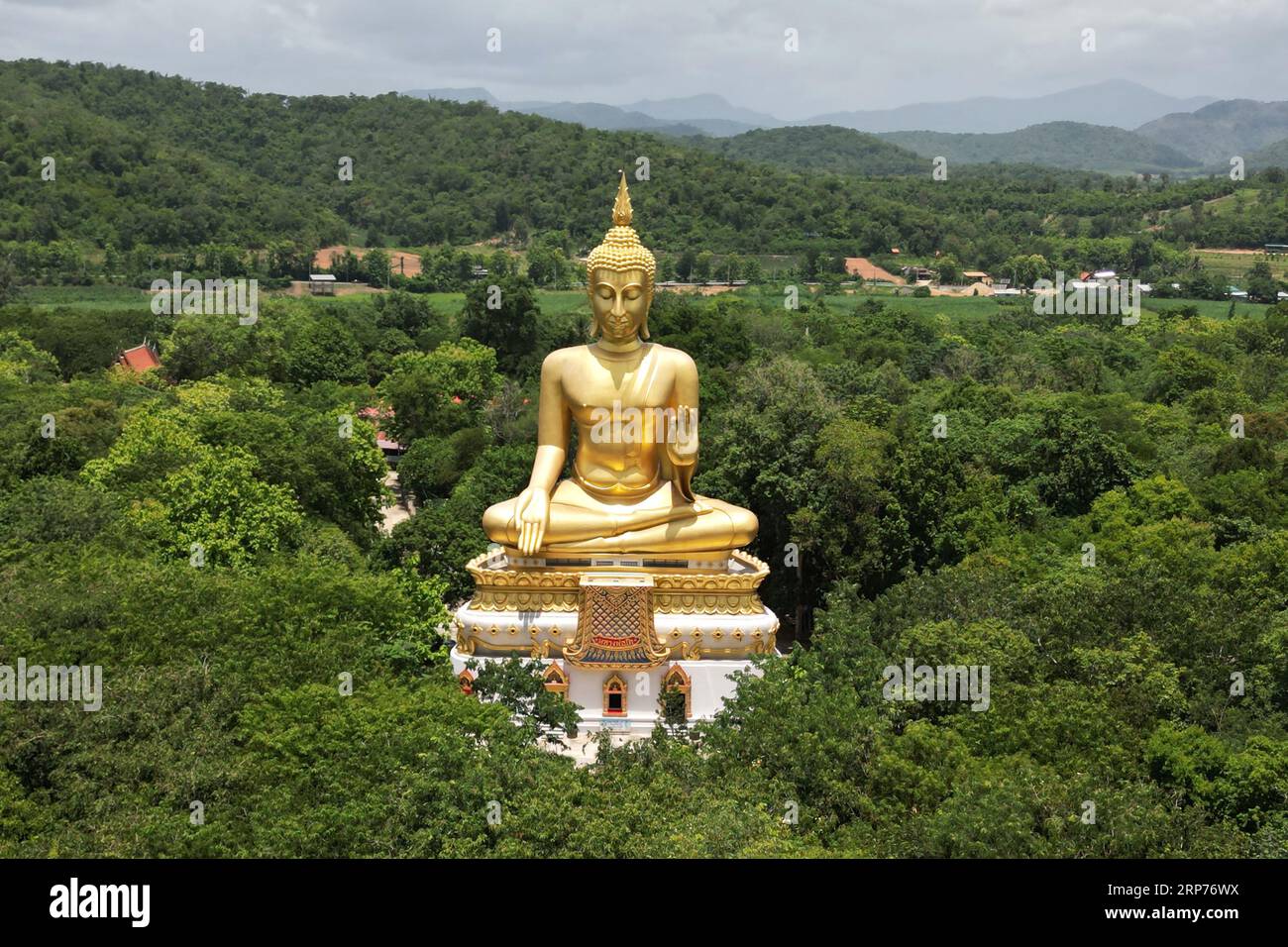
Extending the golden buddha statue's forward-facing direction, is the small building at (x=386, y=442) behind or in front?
behind

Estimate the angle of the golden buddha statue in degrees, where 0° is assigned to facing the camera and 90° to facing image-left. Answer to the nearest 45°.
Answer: approximately 0°
